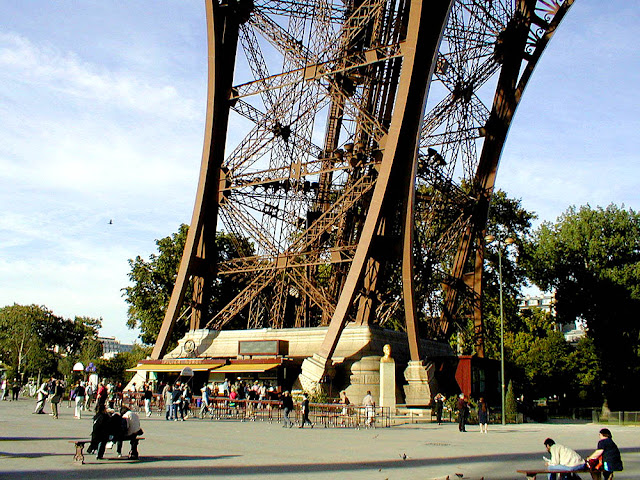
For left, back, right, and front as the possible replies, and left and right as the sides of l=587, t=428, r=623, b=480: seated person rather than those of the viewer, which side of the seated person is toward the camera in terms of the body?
left

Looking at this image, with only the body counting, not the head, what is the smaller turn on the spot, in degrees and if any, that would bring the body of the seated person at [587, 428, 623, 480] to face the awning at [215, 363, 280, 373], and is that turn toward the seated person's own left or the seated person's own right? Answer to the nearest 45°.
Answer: approximately 45° to the seated person's own right

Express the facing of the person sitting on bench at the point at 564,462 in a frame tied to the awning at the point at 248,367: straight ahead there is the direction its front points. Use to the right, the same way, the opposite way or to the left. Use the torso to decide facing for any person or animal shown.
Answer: to the right

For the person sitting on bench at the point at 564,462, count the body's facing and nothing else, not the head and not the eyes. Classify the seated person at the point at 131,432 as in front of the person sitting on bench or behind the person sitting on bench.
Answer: in front

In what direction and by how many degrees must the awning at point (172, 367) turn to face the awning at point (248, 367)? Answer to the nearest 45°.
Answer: approximately 45° to its left

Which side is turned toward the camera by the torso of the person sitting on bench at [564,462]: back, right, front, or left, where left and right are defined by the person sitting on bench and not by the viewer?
left

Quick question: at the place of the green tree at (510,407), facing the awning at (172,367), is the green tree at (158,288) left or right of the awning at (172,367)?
right

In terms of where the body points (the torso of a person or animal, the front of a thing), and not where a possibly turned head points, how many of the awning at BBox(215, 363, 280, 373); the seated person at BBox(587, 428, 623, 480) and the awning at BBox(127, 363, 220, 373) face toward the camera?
2

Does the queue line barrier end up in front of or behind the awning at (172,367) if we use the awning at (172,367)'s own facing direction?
in front

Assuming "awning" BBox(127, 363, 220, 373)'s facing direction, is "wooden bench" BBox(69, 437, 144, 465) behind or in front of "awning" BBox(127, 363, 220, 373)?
in front

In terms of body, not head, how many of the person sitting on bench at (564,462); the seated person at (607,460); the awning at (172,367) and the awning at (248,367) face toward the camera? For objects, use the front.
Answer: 2

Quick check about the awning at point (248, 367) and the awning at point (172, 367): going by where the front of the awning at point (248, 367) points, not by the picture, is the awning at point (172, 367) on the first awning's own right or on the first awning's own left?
on the first awning's own right
